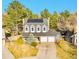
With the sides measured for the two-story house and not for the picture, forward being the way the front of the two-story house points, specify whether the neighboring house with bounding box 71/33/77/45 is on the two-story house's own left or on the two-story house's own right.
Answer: on the two-story house's own left

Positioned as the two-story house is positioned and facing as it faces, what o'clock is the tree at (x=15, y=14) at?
The tree is roughly at 3 o'clock from the two-story house.

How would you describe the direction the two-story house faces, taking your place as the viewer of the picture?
facing the viewer

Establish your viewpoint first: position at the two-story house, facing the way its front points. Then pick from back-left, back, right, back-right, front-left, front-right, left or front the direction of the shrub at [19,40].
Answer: right
